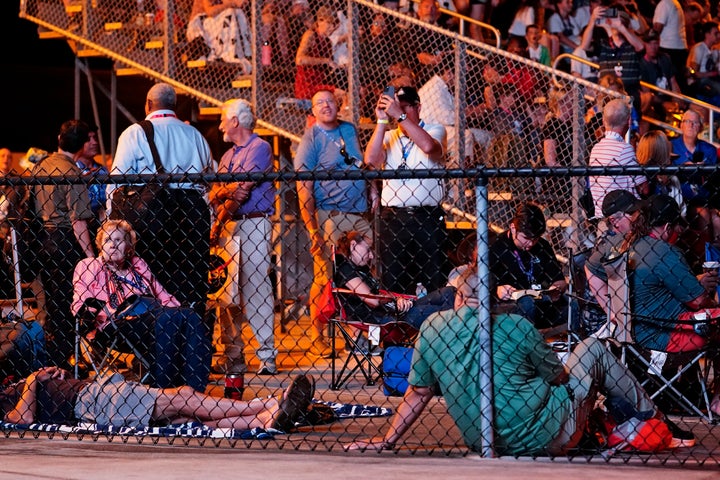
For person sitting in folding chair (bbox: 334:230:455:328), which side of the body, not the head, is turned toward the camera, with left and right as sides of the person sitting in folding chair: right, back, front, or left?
right

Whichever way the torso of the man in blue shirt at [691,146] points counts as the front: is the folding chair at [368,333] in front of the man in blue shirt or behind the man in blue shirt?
in front

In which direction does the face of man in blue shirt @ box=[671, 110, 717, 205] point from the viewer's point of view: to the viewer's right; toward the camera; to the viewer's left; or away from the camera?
toward the camera

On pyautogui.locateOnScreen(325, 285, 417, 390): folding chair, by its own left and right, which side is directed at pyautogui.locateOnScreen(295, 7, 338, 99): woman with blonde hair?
left

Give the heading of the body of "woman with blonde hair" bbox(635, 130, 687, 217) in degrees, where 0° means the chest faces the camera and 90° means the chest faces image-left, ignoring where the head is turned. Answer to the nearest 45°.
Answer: approximately 180°

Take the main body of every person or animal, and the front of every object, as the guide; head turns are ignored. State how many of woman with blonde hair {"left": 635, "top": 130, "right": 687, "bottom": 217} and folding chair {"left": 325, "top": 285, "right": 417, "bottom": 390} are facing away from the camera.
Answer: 1

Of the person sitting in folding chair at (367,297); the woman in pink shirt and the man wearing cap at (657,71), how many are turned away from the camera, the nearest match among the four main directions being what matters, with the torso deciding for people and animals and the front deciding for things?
0

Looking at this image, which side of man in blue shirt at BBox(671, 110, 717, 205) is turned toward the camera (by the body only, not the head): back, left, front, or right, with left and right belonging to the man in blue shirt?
front

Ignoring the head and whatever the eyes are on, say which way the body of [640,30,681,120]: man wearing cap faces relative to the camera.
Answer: toward the camera

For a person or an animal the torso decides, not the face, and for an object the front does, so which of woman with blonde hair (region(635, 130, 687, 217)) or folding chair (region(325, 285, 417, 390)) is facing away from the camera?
the woman with blonde hair

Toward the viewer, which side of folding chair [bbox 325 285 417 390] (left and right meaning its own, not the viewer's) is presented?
right

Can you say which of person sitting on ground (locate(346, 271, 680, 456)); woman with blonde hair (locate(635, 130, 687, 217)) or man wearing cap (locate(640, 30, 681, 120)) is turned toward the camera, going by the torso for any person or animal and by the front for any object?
the man wearing cap

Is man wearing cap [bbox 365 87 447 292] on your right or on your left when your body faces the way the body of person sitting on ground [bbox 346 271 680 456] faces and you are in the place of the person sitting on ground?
on your left

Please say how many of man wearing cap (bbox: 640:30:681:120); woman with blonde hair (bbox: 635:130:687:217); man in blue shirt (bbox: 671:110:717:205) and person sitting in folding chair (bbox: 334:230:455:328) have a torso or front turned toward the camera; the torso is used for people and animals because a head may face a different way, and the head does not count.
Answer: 2
